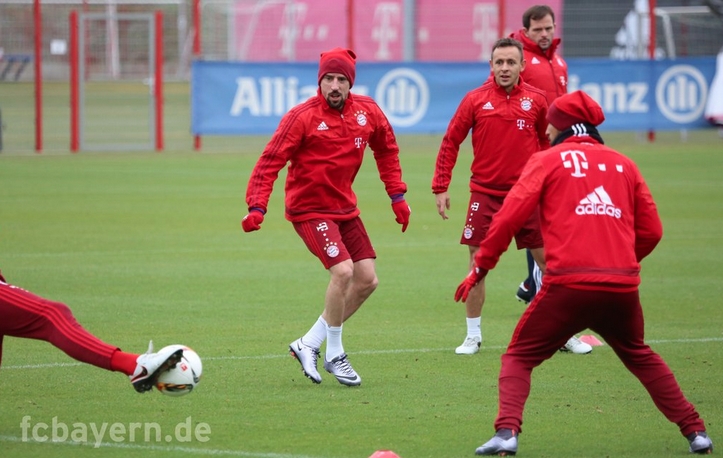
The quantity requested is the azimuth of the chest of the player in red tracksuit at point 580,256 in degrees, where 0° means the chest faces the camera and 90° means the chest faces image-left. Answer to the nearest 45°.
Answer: approximately 180°

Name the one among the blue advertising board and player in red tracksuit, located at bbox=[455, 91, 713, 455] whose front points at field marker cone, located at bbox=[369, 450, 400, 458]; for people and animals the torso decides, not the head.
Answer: the blue advertising board

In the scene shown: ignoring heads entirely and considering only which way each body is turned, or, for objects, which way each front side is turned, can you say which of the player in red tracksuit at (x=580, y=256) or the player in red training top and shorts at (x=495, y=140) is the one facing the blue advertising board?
the player in red tracksuit at (x=580, y=256)

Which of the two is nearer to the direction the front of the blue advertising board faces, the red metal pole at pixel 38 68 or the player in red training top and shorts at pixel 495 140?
the player in red training top and shorts

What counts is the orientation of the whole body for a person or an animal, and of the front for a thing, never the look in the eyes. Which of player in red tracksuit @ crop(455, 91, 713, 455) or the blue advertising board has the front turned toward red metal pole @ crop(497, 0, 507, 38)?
the player in red tracksuit

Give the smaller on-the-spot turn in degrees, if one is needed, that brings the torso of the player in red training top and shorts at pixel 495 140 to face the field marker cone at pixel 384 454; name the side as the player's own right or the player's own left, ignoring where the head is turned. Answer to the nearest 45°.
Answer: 0° — they already face it

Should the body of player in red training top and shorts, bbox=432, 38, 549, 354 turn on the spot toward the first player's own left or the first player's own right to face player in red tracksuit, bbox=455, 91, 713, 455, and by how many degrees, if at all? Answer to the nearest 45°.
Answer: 0° — they already face them

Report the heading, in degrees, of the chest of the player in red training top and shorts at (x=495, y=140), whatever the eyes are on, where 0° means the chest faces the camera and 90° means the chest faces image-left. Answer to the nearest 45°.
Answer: approximately 0°

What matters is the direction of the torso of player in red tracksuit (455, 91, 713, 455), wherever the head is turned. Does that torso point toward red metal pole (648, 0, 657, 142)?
yes

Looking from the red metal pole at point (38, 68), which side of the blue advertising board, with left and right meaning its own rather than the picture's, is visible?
right
